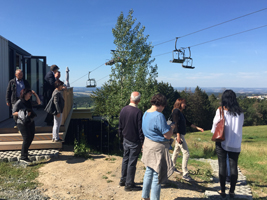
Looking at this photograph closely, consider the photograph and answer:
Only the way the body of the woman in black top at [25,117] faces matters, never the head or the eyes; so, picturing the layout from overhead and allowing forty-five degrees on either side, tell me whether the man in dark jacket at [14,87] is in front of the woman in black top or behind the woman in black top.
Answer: behind

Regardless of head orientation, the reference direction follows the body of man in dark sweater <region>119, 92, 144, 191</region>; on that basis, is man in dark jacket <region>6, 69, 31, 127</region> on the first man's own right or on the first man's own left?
on the first man's own left

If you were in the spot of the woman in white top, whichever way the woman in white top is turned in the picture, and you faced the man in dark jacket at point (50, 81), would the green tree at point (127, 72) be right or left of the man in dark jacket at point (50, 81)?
right

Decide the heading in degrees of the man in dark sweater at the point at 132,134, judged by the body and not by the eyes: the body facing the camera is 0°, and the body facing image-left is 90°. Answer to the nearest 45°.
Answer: approximately 225°

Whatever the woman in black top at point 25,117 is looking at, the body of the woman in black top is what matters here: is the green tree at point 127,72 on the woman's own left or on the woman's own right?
on the woman's own left

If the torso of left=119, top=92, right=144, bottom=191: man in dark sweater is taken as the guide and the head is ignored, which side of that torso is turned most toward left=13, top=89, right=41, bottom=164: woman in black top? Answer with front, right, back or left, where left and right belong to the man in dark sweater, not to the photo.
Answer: left

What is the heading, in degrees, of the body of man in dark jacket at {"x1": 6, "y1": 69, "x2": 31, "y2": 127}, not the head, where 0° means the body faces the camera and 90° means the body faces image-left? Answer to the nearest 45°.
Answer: approximately 315°

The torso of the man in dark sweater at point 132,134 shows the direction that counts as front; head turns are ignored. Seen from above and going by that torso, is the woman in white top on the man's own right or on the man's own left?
on the man's own right
